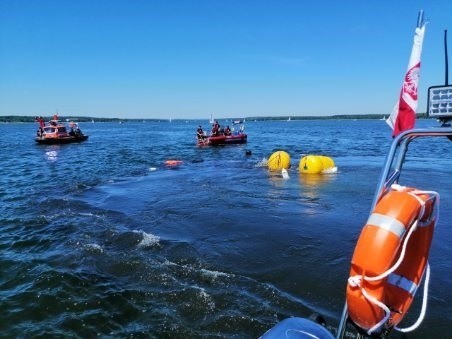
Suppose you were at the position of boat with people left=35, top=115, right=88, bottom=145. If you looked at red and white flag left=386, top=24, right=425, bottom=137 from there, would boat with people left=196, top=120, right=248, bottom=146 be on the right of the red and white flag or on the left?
left

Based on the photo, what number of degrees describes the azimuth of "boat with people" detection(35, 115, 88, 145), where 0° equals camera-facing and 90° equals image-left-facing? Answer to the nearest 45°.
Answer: approximately 270°

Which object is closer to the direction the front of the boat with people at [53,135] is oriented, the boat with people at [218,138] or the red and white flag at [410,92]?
the boat with people

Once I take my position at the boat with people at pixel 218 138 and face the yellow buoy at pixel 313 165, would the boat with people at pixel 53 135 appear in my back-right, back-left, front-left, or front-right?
back-right

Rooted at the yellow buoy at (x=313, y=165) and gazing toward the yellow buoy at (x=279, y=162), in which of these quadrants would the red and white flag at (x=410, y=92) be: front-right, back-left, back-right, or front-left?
back-left

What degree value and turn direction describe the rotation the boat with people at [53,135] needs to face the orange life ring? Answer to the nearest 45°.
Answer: approximately 90° to its right

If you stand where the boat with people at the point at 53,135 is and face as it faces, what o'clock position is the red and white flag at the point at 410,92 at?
The red and white flag is roughly at 3 o'clock from the boat with people.
